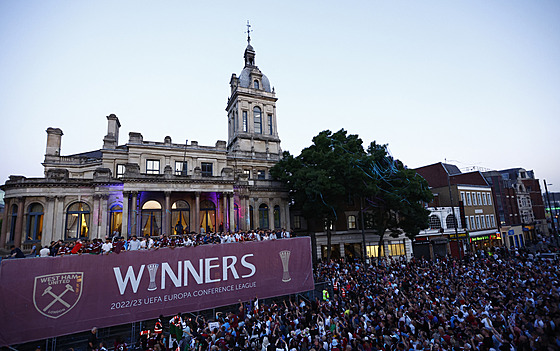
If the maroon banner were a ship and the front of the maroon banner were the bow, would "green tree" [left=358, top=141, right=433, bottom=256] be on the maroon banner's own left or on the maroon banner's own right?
on the maroon banner's own left

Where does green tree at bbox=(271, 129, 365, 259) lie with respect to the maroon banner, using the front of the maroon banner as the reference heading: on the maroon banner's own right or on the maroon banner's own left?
on the maroon banner's own left

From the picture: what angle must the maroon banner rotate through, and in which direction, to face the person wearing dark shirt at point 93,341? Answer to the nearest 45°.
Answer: approximately 90° to its right

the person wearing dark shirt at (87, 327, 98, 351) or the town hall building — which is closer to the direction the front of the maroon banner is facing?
the person wearing dark shirt

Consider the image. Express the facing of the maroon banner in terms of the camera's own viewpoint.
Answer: facing the viewer and to the right of the viewer

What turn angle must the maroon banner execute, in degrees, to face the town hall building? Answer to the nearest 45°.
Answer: approximately 135° to its left
